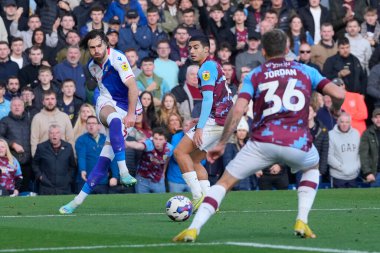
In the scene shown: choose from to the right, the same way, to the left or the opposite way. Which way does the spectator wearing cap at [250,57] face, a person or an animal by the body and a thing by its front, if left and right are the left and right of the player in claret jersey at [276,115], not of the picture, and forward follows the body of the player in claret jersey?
the opposite way

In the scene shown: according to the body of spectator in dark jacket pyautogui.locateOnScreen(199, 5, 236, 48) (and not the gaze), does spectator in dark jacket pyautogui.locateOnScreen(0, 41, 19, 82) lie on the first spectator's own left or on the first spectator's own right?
on the first spectator's own right

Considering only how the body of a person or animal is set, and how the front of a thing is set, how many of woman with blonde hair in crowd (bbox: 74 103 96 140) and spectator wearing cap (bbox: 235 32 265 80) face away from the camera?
0

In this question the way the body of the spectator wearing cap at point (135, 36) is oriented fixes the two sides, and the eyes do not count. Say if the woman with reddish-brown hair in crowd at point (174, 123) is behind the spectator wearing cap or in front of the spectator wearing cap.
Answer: in front

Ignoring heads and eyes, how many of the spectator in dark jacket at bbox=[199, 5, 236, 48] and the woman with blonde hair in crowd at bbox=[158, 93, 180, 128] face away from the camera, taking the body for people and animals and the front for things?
0

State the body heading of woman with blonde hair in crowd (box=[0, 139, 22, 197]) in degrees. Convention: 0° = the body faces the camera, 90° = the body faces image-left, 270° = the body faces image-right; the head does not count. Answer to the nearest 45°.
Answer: approximately 0°

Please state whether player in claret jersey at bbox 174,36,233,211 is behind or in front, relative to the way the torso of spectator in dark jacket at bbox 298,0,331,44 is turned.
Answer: in front

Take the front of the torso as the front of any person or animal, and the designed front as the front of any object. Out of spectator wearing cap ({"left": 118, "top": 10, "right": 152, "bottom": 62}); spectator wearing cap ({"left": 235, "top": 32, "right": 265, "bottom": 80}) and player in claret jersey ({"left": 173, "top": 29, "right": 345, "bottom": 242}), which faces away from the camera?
the player in claret jersey

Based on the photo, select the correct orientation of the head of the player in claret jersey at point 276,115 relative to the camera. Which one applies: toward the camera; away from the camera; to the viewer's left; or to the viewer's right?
away from the camera

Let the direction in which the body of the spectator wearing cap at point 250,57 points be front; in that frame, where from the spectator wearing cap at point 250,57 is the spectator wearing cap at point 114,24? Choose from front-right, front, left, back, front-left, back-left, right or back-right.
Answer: right

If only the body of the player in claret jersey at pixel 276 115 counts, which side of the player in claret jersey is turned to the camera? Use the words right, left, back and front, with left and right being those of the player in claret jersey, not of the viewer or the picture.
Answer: back
